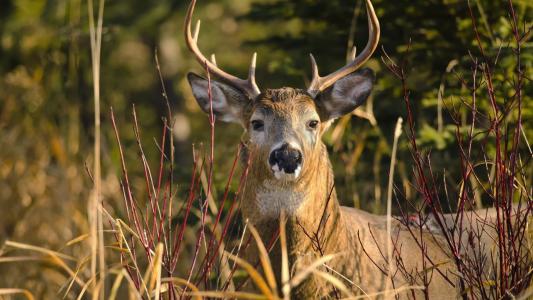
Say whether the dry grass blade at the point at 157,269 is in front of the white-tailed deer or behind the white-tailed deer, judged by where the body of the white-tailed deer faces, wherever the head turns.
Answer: in front

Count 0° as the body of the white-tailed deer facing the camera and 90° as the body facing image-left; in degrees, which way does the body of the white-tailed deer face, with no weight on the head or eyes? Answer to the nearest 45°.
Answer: approximately 45°
